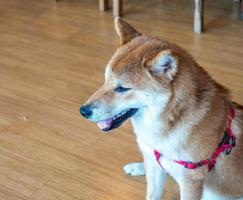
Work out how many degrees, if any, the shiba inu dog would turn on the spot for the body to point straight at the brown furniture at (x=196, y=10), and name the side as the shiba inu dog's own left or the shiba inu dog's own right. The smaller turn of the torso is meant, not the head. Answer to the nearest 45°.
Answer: approximately 135° to the shiba inu dog's own right

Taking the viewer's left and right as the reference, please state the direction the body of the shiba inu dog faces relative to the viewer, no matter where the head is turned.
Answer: facing the viewer and to the left of the viewer
